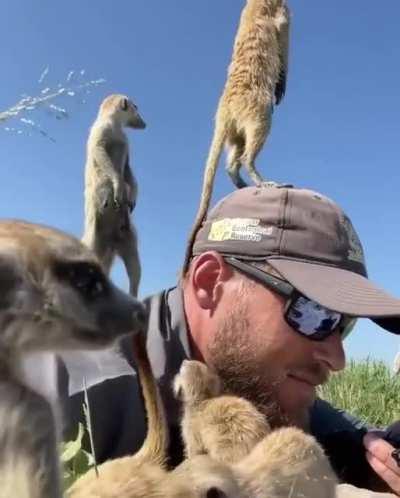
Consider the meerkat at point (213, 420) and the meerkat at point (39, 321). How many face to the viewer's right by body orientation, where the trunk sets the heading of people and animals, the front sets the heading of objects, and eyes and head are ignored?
1

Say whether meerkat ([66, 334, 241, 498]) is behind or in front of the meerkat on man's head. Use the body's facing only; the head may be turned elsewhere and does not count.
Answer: behind

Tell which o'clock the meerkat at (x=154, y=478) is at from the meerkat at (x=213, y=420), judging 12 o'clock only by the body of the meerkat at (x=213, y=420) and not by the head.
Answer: the meerkat at (x=154, y=478) is roughly at 8 o'clock from the meerkat at (x=213, y=420).

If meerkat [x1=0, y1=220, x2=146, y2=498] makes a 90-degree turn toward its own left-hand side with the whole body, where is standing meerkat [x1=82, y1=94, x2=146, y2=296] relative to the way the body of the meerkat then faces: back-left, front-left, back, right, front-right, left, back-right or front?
front

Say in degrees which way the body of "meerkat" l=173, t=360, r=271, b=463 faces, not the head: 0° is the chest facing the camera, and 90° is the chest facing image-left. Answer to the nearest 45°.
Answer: approximately 135°

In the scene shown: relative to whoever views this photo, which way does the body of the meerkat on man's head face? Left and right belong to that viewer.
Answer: facing away from the viewer and to the right of the viewer

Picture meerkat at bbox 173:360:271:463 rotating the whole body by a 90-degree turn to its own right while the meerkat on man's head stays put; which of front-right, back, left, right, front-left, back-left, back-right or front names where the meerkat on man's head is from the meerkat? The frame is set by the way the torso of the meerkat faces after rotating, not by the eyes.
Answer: front-left

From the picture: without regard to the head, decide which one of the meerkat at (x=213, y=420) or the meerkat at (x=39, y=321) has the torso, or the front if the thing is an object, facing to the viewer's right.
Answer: the meerkat at (x=39, y=321)

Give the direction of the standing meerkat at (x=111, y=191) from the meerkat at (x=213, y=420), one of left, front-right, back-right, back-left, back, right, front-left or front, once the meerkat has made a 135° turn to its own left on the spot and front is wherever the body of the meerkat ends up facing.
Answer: back

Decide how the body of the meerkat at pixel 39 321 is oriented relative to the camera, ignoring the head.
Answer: to the viewer's right
